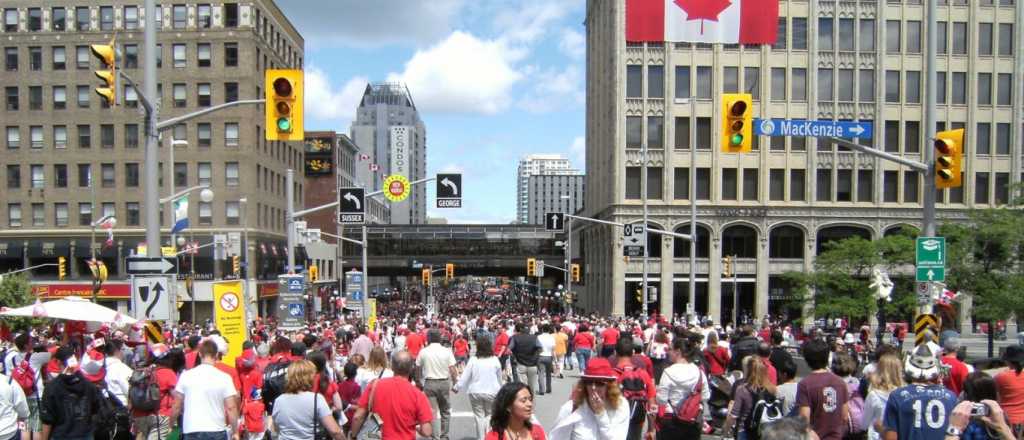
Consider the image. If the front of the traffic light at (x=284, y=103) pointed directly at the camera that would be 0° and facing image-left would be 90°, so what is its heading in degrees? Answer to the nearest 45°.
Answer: approximately 0°

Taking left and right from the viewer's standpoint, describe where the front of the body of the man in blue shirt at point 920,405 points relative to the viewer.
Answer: facing away from the viewer

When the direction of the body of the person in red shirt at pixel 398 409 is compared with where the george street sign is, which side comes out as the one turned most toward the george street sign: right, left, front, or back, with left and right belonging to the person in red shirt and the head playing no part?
front

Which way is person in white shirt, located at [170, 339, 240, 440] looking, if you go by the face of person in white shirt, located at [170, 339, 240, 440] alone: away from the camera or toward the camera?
away from the camera

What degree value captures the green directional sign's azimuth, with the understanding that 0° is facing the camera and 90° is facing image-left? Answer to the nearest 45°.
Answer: approximately 0°

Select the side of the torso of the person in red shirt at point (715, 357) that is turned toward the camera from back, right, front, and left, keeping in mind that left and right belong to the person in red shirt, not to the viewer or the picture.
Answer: back

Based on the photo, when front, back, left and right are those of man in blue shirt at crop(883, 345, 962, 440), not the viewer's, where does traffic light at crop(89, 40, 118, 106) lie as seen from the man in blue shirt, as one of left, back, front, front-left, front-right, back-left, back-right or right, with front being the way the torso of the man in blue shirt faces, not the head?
left

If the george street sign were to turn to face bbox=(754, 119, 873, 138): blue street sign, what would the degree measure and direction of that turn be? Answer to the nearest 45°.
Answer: approximately 45° to its left

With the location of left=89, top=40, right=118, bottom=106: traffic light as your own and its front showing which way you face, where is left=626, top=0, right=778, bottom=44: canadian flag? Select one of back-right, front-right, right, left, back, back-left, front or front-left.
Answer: back

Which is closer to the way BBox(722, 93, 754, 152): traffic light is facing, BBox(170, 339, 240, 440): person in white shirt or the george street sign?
the person in white shirt
